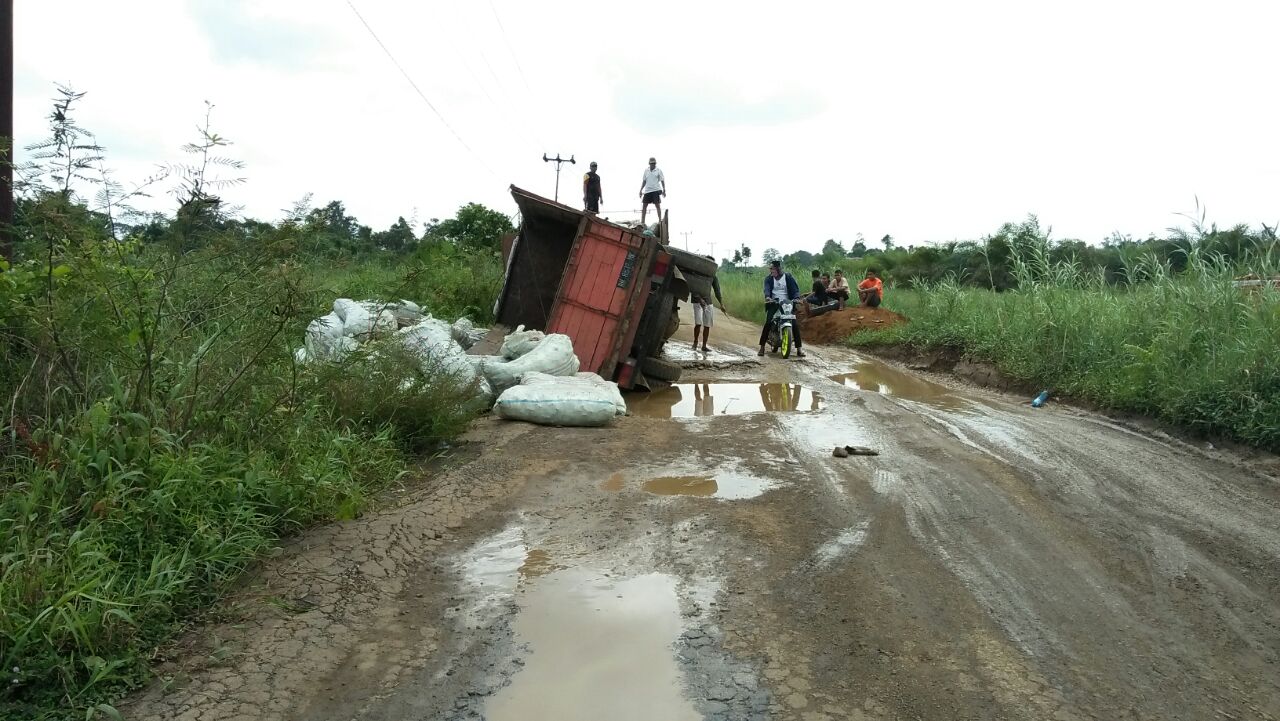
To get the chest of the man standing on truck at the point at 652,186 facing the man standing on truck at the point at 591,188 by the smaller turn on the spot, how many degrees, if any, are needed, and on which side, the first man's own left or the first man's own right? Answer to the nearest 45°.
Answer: approximately 135° to the first man's own right

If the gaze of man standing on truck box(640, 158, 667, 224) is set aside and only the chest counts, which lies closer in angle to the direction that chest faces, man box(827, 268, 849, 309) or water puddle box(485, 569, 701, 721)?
the water puddle

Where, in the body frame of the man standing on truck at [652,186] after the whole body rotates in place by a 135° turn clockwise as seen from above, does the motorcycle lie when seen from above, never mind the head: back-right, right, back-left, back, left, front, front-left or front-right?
back

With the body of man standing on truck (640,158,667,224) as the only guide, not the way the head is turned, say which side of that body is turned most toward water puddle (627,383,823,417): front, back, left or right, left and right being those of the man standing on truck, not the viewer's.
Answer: front

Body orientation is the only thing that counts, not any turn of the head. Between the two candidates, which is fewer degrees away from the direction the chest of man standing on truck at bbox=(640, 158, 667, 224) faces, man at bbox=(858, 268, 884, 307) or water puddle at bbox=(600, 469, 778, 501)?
the water puddle

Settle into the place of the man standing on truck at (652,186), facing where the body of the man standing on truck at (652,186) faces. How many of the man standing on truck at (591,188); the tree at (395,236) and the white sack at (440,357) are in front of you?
1

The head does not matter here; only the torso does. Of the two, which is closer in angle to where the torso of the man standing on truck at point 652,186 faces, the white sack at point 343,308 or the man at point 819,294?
the white sack

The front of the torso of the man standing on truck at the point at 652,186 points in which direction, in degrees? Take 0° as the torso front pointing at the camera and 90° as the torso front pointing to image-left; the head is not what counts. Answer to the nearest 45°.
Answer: approximately 0°

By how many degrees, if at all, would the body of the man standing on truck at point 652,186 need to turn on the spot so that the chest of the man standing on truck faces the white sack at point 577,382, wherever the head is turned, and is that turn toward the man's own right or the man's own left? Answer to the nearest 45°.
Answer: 0° — they already face it

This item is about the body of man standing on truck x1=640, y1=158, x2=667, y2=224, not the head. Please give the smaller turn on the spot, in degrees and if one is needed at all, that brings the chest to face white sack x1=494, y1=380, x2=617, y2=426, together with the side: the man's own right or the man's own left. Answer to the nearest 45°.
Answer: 0° — they already face it

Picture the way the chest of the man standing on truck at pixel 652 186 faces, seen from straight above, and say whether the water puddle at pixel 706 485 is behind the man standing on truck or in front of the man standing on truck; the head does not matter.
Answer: in front
